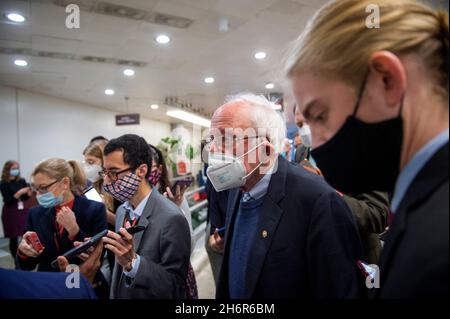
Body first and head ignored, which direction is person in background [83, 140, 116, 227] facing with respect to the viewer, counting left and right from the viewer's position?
facing the viewer and to the left of the viewer

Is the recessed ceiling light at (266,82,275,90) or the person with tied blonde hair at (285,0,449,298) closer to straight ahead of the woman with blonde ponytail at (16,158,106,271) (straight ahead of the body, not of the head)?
the person with tied blonde hair

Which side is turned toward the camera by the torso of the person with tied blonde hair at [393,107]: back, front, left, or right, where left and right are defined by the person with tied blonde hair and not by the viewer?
left

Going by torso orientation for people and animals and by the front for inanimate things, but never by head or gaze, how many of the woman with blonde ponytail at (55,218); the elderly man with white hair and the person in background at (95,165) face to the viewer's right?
0

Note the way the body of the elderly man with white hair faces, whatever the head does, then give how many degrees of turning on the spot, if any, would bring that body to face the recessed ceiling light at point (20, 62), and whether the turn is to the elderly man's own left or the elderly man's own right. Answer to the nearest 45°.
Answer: approximately 90° to the elderly man's own right

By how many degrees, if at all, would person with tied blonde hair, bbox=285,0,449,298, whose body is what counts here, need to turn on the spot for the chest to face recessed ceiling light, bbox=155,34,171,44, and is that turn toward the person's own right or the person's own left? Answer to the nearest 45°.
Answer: approximately 45° to the person's own right

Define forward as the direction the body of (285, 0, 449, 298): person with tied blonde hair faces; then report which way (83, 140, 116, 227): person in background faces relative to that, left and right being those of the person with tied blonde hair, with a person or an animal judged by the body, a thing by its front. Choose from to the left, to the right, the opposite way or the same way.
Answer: to the left

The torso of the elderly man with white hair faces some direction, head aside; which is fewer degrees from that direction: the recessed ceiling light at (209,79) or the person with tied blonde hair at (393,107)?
the person with tied blonde hair

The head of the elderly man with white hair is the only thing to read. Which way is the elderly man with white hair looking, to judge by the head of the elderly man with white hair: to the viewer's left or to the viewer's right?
to the viewer's left

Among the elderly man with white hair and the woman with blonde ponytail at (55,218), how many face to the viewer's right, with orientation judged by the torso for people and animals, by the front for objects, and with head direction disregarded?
0

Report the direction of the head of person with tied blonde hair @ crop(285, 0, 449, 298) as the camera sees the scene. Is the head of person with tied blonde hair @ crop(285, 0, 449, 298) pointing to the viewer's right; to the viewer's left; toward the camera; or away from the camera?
to the viewer's left

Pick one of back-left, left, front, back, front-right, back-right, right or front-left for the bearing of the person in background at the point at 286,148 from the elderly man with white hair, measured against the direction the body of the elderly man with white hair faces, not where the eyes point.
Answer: back-right

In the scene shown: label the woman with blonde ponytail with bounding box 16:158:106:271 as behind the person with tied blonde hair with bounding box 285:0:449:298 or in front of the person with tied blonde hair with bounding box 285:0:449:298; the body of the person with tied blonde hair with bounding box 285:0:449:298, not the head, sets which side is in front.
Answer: in front
